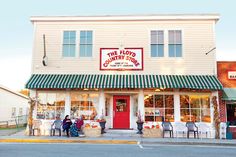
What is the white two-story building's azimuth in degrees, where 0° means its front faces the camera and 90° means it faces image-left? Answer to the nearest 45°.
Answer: approximately 0°

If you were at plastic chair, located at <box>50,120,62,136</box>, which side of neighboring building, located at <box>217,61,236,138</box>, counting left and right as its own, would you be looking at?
right

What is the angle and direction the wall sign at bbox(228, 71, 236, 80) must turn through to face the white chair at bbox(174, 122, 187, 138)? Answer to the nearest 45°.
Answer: approximately 45° to its right

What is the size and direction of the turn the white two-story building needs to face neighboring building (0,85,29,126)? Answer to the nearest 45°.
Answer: approximately 135° to its right

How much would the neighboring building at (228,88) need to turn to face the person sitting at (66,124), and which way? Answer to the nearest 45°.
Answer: approximately 45° to its right
